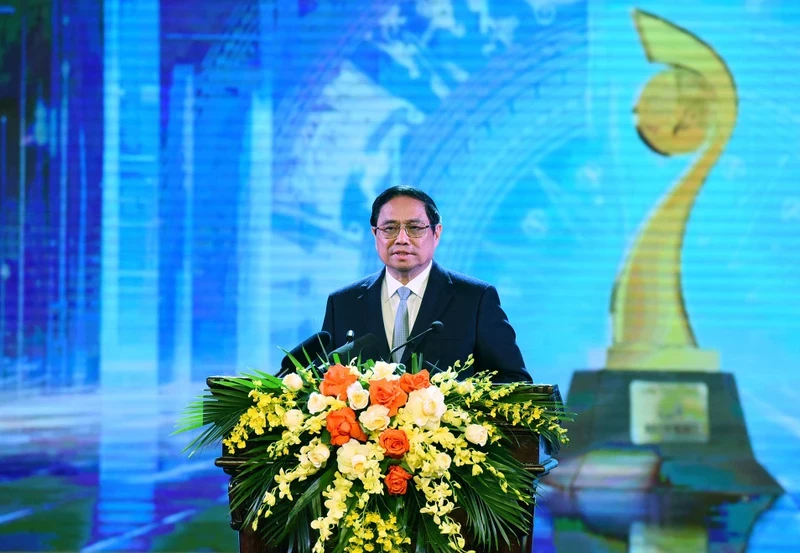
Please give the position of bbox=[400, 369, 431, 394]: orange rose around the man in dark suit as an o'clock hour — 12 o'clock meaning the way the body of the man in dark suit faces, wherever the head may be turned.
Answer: The orange rose is roughly at 12 o'clock from the man in dark suit.

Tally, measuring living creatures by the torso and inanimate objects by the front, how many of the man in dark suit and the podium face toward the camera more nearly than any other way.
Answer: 2

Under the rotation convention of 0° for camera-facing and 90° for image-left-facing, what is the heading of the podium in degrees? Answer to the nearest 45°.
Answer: approximately 0°

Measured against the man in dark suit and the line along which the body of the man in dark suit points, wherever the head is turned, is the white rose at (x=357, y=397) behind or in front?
in front

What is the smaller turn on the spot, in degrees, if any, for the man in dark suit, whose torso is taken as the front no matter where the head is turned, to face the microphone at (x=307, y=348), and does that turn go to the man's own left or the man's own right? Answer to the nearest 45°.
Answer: approximately 45° to the man's own right

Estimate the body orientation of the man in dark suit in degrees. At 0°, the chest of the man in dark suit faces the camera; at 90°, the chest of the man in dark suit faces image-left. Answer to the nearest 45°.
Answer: approximately 0°

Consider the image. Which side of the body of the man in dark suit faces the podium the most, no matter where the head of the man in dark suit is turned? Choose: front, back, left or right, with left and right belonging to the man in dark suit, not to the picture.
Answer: front
